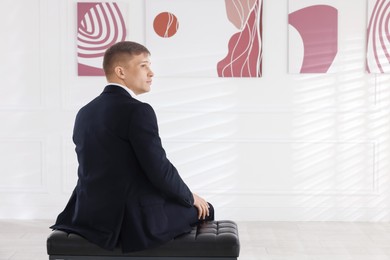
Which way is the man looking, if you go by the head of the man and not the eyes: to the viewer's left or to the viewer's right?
to the viewer's right

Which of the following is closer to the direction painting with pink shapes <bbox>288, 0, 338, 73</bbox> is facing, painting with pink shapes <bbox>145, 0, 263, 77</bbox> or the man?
the man

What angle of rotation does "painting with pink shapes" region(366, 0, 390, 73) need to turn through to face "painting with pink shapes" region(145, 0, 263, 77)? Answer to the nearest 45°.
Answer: approximately 90° to its right

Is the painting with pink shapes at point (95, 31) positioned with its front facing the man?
yes

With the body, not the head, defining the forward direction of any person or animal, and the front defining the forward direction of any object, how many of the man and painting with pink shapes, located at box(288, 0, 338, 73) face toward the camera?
1

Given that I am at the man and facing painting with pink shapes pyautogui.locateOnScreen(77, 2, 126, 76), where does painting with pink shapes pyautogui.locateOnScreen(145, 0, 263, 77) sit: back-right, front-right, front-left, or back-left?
front-right

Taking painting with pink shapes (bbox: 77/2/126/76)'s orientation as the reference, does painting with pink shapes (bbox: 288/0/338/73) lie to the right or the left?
on its left

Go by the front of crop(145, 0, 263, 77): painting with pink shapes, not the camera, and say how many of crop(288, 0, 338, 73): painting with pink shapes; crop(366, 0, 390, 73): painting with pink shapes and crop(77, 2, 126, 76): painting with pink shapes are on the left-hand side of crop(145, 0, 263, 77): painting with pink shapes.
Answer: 2

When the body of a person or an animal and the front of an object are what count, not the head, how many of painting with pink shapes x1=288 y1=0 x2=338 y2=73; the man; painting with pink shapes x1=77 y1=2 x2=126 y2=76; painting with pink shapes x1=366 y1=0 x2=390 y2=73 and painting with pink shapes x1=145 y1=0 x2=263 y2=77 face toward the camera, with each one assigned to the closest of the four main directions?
4

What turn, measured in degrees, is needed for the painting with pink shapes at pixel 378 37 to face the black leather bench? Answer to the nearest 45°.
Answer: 0° — it already faces it

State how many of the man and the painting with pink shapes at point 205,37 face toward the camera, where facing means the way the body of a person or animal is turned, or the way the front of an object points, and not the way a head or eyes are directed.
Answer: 1

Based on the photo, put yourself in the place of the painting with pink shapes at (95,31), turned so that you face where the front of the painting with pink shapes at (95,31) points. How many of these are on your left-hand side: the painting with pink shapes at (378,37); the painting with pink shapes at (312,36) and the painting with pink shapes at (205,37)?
3

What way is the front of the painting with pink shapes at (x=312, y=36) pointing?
toward the camera

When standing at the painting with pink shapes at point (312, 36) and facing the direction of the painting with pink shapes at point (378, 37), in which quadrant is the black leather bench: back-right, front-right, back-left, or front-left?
back-right

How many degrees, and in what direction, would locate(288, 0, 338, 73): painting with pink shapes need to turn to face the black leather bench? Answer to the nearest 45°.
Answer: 0° — it already faces it

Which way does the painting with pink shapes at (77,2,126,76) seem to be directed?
toward the camera
